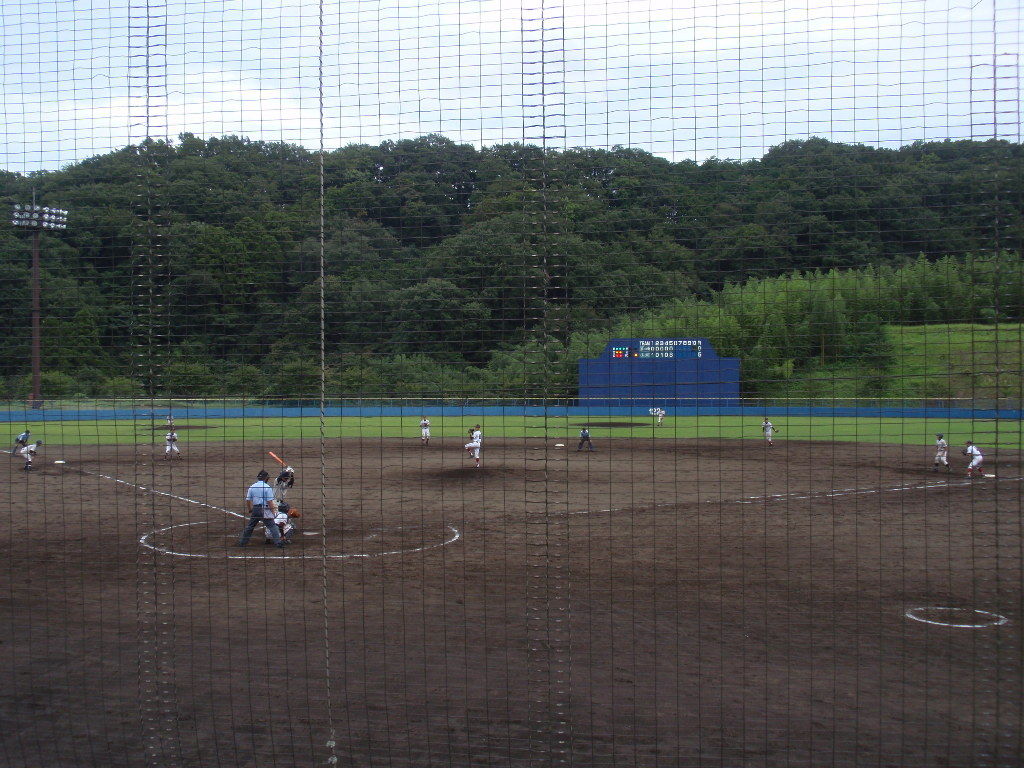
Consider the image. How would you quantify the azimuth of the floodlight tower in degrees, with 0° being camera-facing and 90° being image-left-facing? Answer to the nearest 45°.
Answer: approximately 315°
